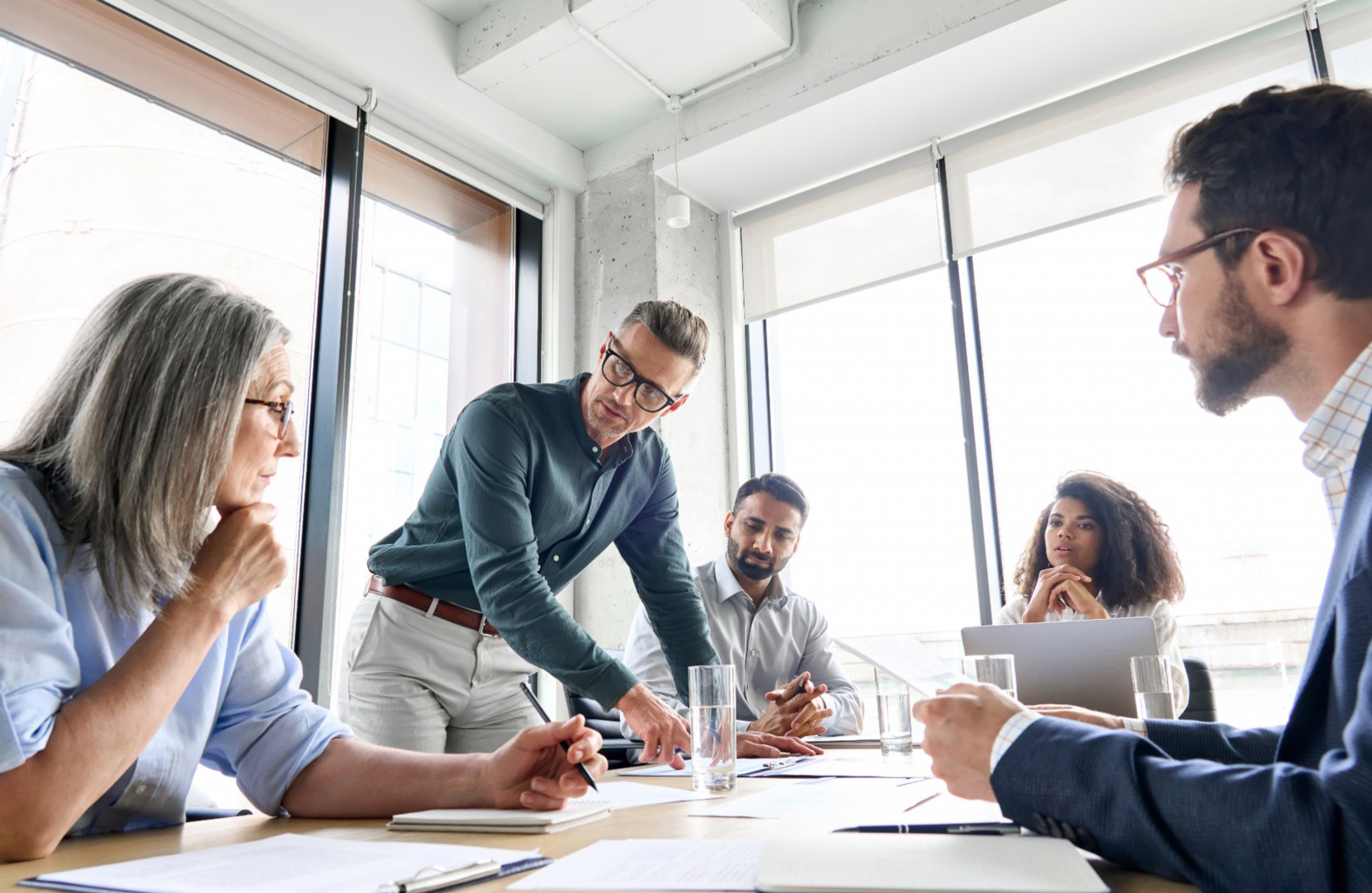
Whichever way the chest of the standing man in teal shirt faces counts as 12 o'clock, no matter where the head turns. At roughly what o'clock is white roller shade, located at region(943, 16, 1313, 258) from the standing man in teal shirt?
The white roller shade is roughly at 10 o'clock from the standing man in teal shirt.

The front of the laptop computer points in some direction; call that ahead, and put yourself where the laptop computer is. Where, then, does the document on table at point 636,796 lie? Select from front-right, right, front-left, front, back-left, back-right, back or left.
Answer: back-left

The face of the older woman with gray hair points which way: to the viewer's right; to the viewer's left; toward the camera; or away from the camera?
to the viewer's right

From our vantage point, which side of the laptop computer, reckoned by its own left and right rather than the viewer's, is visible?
back

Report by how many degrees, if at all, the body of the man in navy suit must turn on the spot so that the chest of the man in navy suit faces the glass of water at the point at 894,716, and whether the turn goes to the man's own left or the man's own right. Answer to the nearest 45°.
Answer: approximately 45° to the man's own right

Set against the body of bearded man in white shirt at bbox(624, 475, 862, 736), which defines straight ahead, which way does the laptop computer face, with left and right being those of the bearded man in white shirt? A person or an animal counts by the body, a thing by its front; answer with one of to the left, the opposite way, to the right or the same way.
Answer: the opposite way

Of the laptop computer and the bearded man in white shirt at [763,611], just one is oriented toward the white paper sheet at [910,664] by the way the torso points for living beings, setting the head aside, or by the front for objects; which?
the bearded man in white shirt

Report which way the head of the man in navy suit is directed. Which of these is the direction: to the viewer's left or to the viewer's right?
to the viewer's left

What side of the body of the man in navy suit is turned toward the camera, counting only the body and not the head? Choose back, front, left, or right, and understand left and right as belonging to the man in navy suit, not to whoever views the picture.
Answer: left

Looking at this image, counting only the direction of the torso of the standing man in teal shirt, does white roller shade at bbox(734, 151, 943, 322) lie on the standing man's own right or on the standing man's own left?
on the standing man's own left

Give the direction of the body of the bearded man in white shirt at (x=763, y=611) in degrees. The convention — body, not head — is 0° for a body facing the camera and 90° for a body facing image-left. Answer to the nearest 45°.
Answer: approximately 0°

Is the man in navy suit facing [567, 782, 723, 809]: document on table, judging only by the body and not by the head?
yes

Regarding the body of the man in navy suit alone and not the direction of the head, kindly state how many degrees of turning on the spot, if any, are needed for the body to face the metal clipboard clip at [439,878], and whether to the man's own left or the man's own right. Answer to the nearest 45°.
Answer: approximately 45° to the man's own left
